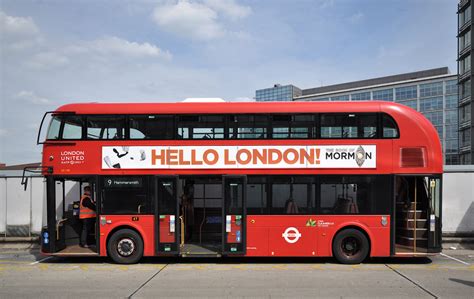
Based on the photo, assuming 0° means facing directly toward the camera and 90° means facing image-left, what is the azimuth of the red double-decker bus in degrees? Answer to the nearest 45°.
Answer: approximately 90°

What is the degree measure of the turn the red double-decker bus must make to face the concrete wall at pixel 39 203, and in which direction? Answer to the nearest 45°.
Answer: approximately 45° to its right
